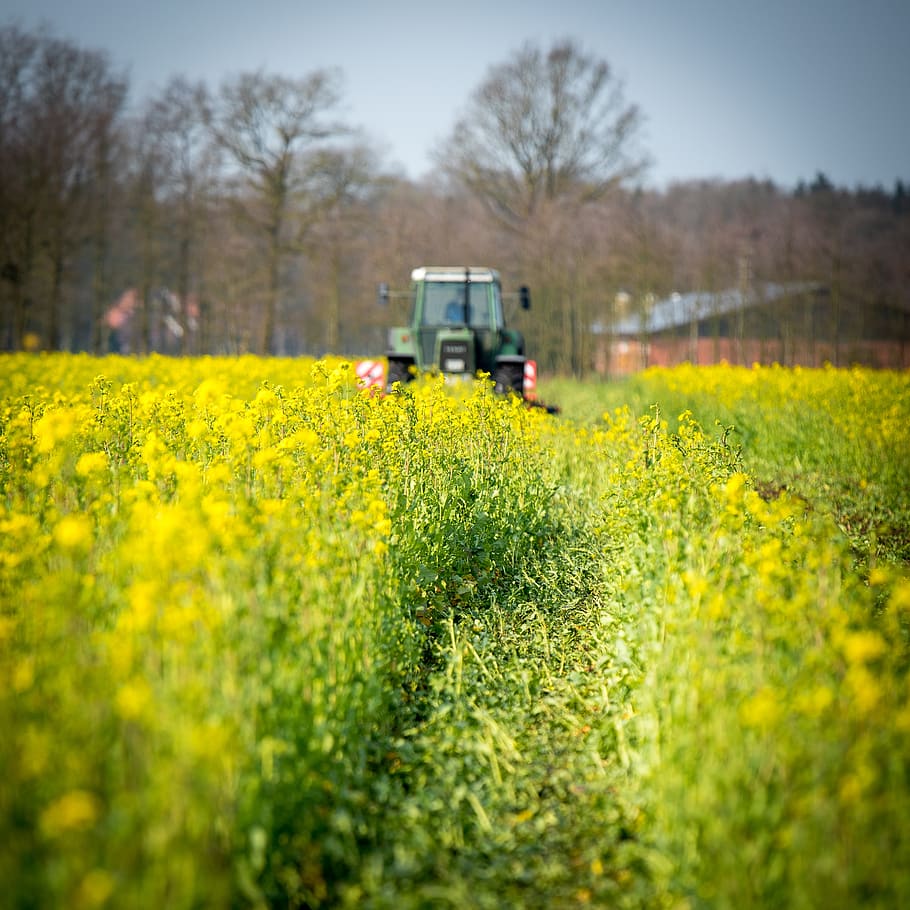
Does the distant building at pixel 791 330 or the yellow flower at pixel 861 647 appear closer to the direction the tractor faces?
the yellow flower

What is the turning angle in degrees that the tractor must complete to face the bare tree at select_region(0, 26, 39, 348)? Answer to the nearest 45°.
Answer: approximately 135° to its right

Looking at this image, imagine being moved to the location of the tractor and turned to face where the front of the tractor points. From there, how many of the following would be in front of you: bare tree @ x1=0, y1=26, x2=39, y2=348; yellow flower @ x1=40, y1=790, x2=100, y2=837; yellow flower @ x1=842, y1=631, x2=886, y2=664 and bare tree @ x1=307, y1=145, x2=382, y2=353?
2

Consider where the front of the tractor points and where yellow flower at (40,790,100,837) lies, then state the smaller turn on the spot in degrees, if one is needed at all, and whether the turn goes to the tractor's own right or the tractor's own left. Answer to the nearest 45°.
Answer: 0° — it already faces it

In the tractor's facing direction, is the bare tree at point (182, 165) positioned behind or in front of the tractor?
behind

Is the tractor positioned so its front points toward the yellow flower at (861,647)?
yes

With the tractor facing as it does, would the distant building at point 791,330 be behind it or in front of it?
behind
